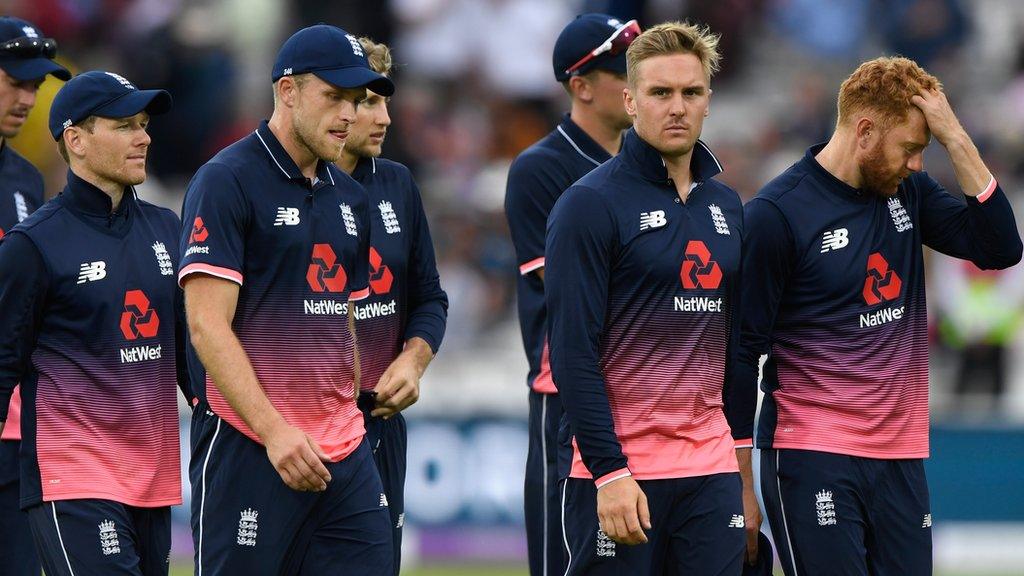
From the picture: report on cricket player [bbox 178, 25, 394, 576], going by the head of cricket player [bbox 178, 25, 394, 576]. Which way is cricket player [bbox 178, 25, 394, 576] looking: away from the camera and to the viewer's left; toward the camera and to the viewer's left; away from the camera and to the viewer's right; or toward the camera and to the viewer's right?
toward the camera and to the viewer's right

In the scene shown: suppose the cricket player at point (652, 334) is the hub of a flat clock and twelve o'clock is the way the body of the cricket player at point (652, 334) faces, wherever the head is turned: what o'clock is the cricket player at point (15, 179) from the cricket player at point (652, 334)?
the cricket player at point (15, 179) is roughly at 5 o'clock from the cricket player at point (652, 334).

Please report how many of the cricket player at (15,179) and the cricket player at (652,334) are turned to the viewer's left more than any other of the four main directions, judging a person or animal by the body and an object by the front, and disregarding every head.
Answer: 0

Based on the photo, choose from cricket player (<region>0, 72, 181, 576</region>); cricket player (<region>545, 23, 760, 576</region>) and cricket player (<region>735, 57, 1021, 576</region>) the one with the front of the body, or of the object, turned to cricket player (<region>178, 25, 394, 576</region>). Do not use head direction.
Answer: cricket player (<region>0, 72, 181, 576</region>)

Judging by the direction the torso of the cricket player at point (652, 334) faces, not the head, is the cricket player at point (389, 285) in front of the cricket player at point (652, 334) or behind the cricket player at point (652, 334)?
behind

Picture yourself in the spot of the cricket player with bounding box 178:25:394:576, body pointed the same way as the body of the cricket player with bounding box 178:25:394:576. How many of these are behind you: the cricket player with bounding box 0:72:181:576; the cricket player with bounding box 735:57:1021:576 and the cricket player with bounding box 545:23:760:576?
1

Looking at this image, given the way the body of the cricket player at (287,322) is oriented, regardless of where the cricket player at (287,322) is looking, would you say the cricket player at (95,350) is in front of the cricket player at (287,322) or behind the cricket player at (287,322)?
behind

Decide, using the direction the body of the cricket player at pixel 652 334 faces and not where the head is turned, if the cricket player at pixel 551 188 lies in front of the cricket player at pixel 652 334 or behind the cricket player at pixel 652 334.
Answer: behind
